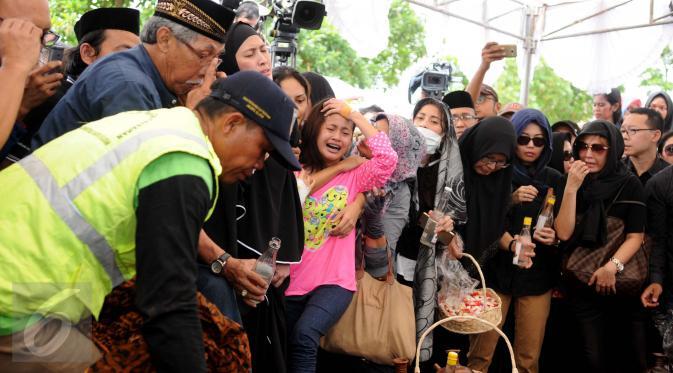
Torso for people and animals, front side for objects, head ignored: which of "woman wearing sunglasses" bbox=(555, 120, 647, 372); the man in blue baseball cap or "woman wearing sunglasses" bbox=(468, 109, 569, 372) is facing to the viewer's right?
the man in blue baseball cap

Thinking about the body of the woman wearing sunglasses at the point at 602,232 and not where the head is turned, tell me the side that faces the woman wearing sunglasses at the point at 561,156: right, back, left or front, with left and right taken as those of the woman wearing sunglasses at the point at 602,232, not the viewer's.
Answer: right

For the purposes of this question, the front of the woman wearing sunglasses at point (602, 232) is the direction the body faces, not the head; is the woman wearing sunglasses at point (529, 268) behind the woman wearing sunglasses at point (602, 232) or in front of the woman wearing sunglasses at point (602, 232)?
in front

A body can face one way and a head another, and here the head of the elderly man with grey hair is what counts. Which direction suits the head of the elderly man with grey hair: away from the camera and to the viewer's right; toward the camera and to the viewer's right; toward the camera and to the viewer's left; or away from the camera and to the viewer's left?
toward the camera and to the viewer's right

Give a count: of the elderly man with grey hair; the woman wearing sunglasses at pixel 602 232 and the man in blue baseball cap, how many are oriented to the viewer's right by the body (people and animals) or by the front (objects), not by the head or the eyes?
2

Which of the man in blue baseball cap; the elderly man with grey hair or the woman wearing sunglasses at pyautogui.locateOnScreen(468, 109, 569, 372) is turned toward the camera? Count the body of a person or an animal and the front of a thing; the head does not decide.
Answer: the woman wearing sunglasses

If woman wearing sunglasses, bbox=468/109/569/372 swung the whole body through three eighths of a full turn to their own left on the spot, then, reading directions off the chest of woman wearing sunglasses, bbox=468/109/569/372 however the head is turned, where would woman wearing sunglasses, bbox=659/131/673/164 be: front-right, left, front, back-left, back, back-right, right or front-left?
front

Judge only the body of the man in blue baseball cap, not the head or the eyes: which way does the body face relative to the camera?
to the viewer's right

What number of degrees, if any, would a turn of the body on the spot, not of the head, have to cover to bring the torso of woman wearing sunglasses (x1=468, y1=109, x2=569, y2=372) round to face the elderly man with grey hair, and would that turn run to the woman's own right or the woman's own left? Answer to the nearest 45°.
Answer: approximately 45° to the woman's own right

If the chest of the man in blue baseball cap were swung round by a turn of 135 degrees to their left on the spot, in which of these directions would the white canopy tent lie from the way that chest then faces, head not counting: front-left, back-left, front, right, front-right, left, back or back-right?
right

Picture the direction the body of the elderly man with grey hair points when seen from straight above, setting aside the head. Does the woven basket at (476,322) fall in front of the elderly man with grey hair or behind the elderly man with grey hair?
in front
